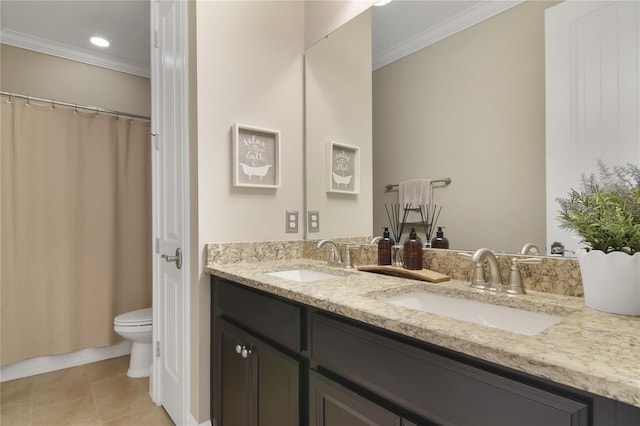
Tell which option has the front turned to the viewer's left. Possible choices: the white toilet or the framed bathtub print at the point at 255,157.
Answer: the white toilet

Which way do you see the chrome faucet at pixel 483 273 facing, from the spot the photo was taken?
facing the viewer and to the left of the viewer

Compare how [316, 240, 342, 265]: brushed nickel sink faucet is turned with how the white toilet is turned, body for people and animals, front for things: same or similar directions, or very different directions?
same or similar directions

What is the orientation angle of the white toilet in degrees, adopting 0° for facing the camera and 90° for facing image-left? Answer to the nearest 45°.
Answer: approximately 90°

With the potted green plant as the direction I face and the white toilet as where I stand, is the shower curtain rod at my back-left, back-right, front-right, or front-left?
back-right

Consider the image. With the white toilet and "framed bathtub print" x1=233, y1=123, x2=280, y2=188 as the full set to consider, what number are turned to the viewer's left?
1
